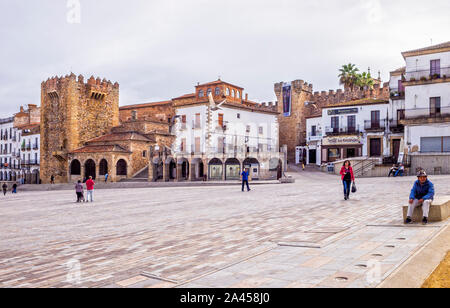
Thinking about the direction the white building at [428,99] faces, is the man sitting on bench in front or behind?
in front

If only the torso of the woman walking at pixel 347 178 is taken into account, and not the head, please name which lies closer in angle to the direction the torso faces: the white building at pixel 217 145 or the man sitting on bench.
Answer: the man sitting on bench

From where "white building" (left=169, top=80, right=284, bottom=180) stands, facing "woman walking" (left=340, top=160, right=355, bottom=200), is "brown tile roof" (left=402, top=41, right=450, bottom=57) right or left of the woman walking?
left

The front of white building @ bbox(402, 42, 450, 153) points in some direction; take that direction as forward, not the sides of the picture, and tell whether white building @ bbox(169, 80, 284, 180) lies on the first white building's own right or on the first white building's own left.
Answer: on the first white building's own right

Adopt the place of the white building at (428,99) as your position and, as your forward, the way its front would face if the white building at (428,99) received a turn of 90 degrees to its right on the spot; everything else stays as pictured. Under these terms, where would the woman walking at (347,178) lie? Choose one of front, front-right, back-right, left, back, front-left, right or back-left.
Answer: back-left

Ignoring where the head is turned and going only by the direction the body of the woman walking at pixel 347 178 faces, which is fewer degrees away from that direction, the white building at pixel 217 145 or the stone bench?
the stone bench

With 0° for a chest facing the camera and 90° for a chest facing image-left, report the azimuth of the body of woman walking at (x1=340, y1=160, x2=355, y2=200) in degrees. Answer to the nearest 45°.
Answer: approximately 0°

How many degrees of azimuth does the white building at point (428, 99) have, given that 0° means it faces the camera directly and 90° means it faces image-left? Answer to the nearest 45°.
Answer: approximately 45°
